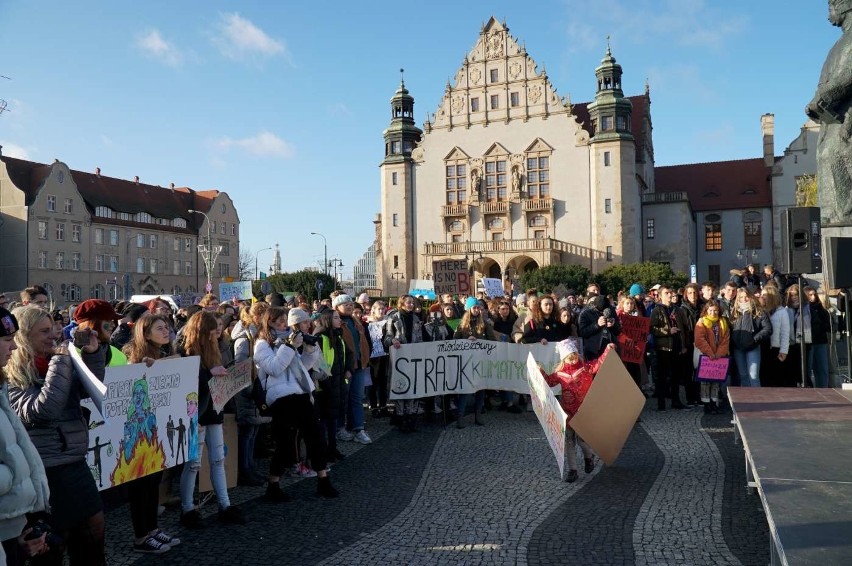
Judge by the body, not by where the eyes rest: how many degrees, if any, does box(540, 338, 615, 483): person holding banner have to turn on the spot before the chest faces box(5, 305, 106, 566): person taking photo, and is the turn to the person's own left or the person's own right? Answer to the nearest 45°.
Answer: approximately 45° to the person's own right

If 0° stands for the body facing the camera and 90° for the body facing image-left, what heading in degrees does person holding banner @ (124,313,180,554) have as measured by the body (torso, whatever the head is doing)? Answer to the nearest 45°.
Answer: approximately 315°

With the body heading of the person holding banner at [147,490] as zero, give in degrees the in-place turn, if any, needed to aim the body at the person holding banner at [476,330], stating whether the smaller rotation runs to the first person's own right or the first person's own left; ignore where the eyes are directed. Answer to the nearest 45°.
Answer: approximately 90° to the first person's own left

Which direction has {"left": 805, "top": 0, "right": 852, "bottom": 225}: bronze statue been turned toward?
to the viewer's left

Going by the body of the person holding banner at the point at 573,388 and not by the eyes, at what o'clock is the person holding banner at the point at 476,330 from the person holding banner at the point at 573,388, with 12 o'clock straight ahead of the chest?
the person holding banner at the point at 476,330 is roughly at 5 o'clock from the person holding banner at the point at 573,388.
